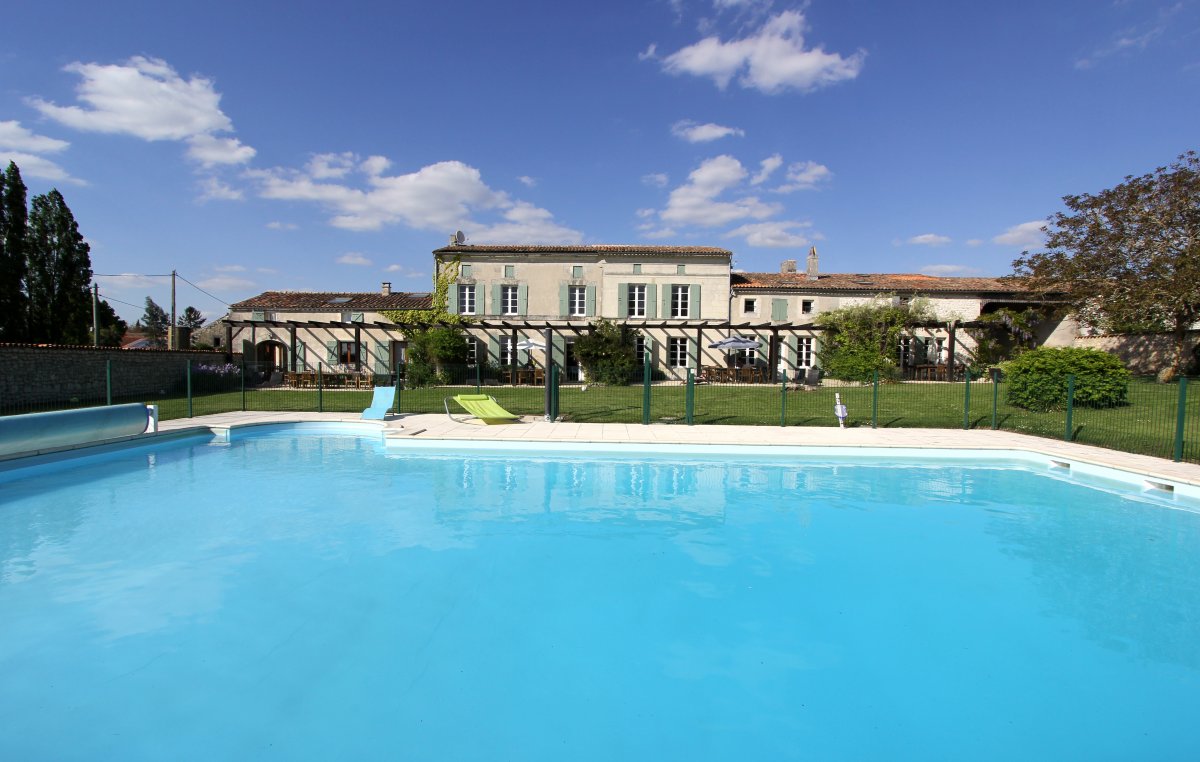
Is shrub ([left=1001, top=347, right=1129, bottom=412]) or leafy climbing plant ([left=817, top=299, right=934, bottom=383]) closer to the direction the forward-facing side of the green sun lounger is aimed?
the shrub

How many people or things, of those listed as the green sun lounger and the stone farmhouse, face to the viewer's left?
0

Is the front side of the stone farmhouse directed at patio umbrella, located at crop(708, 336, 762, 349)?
no

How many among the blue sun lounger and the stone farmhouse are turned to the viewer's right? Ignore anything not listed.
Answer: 0

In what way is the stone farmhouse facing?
toward the camera

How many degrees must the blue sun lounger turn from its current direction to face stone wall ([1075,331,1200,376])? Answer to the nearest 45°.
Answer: approximately 135° to its left

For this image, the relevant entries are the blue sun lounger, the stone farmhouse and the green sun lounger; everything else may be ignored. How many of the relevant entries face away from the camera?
0

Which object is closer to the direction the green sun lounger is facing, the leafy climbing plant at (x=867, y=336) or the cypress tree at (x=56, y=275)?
the leafy climbing plant

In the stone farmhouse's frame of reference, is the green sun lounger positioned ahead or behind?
ahead

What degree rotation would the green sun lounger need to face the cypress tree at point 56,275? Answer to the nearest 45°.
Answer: approximately 180°

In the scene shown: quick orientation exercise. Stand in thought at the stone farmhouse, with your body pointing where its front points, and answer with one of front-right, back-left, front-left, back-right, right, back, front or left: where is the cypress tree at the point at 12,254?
right

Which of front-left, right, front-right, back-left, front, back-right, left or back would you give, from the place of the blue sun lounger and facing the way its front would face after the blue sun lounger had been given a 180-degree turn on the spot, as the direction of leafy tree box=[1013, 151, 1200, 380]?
front-right

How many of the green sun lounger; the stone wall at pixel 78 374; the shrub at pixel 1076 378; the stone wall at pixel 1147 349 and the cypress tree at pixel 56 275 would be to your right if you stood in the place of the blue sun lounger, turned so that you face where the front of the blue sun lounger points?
2
